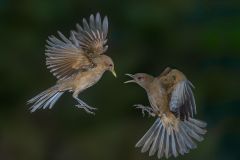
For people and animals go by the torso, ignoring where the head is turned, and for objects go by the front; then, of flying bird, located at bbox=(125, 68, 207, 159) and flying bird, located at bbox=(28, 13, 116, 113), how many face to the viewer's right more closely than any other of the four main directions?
1

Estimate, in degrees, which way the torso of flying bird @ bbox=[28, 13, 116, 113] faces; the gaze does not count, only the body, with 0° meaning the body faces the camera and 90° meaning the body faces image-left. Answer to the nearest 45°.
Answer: approximately 270°

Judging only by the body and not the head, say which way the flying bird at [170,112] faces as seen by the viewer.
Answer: to the viewer's left

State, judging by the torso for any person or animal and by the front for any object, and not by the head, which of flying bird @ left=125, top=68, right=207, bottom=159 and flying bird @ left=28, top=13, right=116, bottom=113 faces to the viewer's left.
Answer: flying bird @ left=125, top=68, right=207, bottom=159

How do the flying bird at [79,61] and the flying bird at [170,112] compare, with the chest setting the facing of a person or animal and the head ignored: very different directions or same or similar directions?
very different directions
